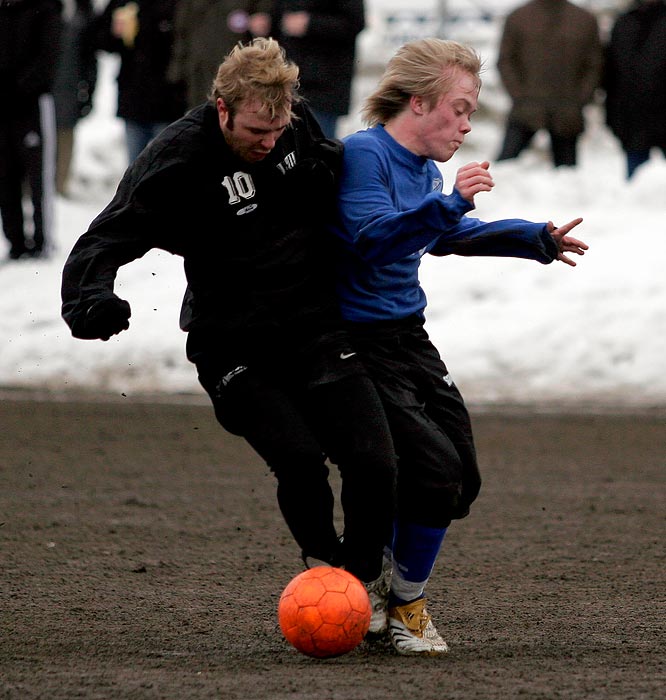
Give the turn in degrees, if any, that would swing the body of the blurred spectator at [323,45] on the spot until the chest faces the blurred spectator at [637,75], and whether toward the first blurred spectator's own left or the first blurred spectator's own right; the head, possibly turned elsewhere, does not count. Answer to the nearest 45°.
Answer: approximately 135° to the first blurred spectator's own left

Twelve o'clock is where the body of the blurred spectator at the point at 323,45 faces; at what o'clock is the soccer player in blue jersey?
The soccer player in blue jersey is roughly at 12 o'clock from the blurred spectator.

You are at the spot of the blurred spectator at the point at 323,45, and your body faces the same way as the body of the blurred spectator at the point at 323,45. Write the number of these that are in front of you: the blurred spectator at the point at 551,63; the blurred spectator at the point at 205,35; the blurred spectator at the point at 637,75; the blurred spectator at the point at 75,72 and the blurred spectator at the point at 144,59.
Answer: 0

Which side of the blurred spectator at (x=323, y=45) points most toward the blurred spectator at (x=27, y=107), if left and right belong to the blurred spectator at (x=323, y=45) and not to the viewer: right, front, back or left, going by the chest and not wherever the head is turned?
right

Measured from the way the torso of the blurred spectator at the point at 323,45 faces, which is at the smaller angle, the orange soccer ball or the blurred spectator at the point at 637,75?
the orange soccer ball

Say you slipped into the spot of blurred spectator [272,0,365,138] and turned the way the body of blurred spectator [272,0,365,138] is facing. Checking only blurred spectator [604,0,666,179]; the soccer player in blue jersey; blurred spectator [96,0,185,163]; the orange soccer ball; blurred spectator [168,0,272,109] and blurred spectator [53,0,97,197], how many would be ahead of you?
2

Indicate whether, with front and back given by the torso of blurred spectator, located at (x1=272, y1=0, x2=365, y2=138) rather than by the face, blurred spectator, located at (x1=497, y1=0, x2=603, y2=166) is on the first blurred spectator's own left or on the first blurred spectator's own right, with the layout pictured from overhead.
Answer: on the first blurred spectator's own left

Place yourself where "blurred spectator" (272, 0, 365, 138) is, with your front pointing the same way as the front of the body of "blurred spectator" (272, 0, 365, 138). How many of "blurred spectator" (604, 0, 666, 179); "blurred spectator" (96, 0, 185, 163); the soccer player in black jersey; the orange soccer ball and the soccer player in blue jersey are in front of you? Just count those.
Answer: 3

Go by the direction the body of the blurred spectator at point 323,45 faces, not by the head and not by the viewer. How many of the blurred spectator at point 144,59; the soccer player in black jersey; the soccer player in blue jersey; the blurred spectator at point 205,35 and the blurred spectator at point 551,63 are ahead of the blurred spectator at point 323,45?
2

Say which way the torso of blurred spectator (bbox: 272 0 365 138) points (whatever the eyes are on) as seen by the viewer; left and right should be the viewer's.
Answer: facing the viewer

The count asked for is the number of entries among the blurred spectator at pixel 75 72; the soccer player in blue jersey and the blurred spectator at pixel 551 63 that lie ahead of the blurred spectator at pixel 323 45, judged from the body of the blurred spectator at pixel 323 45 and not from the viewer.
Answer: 1

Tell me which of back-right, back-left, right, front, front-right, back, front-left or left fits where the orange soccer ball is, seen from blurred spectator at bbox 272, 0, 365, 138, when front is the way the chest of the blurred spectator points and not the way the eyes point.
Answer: front

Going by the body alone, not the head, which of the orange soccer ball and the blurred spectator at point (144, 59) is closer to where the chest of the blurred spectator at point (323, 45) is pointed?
the orange soccer ball

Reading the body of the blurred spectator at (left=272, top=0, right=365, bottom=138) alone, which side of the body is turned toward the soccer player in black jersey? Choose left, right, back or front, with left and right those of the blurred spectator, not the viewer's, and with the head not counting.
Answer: front

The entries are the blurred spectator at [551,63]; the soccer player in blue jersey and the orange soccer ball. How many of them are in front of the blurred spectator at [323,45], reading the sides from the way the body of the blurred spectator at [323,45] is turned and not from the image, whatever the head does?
2

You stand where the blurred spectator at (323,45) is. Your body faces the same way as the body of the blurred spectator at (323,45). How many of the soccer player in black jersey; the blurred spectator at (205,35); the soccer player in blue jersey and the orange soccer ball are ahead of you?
3

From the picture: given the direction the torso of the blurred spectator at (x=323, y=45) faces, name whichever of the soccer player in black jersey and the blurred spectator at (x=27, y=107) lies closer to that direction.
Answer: the soccer player in black jersey
